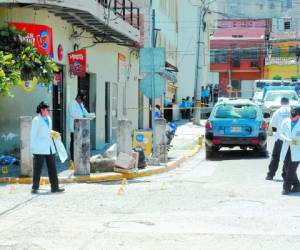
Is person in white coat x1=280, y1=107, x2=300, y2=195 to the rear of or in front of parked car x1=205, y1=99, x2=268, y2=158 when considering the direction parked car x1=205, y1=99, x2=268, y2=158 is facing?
to the rear

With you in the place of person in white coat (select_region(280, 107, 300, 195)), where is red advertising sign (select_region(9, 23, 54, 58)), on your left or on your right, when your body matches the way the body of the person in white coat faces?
on your right

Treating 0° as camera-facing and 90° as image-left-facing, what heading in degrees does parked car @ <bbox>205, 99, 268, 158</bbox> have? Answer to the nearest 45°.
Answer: approximately 180°

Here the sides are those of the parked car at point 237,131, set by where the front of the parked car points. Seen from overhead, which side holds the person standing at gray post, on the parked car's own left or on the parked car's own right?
on the parked car's own left

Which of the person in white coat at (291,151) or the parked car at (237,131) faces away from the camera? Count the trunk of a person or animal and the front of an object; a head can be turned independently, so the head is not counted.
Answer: the parked car

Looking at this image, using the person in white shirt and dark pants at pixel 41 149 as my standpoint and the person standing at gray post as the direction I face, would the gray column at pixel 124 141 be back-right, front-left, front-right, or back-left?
front-right

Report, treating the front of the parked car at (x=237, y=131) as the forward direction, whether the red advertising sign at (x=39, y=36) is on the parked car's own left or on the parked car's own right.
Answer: on the parked car's own left

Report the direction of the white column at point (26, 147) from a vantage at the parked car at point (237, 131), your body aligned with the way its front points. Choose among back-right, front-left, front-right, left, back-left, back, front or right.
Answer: back-left

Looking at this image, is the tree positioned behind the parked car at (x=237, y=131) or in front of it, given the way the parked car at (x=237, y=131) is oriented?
behind
